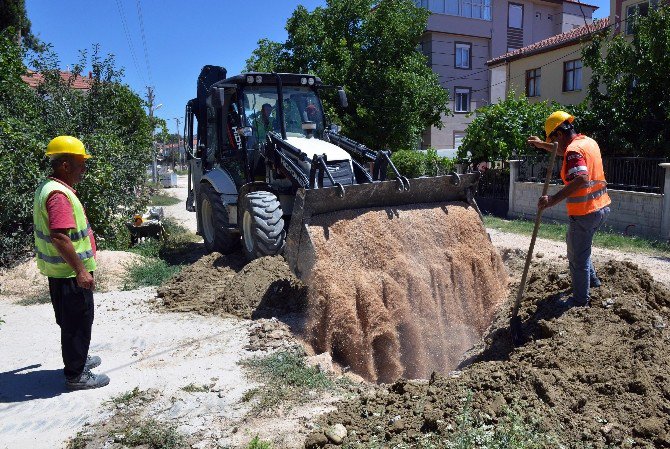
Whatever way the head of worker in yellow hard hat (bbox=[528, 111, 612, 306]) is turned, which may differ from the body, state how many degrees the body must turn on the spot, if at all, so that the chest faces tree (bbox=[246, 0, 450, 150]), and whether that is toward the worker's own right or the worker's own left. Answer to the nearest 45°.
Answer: approximately 45° to the worker's own right

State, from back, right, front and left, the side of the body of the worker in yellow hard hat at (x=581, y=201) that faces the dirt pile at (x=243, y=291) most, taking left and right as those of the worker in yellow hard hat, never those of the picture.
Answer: front

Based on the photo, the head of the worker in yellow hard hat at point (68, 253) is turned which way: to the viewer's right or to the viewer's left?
to the viewer's right

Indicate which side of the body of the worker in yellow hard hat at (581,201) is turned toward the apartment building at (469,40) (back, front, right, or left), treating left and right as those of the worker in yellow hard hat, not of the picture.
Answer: right

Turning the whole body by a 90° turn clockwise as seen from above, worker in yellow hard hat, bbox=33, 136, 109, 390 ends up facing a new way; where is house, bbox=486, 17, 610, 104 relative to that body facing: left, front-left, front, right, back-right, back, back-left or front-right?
back-left

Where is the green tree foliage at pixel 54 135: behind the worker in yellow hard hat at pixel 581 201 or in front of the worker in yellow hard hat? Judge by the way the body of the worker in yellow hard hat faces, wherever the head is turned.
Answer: in front

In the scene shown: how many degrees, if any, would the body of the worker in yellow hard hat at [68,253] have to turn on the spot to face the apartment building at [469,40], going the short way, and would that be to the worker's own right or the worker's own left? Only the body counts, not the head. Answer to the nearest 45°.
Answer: approximately 45° to the worker's own left

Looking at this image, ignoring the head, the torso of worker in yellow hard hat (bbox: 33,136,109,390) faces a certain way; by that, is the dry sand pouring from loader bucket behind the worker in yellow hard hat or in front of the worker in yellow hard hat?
in front

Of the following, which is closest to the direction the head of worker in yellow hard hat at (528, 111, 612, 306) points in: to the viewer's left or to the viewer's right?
to the viewer's left

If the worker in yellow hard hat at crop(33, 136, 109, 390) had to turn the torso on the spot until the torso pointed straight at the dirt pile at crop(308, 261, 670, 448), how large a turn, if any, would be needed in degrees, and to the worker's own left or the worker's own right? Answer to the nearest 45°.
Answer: approximately 45° to the worker's own right

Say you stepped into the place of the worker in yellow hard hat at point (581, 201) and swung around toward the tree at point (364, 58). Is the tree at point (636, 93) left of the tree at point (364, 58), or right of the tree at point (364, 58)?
right

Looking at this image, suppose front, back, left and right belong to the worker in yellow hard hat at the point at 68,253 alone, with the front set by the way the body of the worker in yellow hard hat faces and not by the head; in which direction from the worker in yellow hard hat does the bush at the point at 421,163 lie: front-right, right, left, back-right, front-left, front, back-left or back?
front-left

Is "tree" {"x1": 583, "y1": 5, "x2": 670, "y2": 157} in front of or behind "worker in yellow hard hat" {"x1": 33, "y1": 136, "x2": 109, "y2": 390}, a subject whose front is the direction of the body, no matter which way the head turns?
in front

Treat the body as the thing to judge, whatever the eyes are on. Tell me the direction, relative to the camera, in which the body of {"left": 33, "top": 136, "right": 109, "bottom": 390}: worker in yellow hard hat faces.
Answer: to the viewer's right

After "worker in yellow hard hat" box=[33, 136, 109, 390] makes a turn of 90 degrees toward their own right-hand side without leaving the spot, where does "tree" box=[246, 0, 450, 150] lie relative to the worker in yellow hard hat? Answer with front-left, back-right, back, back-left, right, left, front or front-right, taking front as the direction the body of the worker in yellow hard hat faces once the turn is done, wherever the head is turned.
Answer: back-left

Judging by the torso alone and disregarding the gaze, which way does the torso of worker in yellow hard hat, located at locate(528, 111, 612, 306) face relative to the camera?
to the viewer's left
